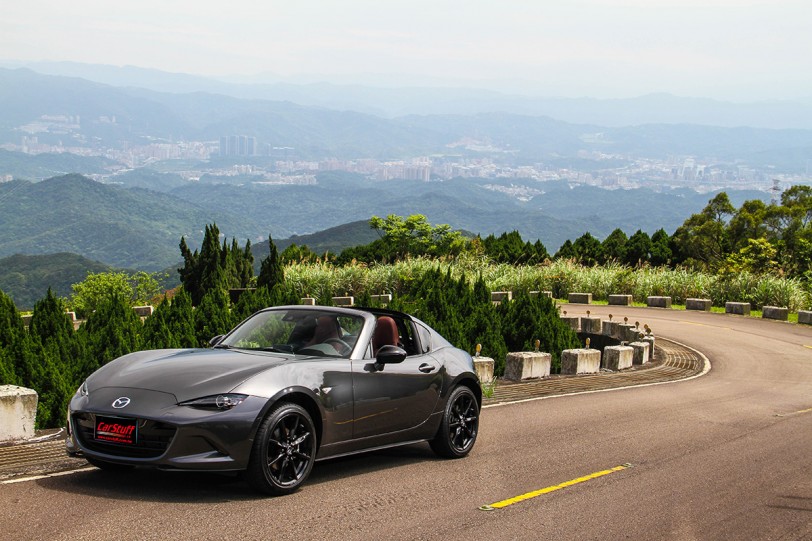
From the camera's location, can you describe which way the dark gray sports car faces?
facing the viewer and to the left of the viewer

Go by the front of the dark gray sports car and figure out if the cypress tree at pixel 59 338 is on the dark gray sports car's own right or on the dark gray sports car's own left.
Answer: on the dark gray sports car's own right

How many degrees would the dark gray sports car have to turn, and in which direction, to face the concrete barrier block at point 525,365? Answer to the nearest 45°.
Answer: approximately 180°

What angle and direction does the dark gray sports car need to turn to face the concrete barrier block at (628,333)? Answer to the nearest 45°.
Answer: approximately 180°

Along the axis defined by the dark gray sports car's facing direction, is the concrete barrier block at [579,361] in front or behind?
behind

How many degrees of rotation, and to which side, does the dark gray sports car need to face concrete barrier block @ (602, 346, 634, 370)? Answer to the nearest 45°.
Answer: approximately 180°

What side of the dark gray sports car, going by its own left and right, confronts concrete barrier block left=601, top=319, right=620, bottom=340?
back

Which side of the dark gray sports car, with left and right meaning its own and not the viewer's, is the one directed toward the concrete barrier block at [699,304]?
back
